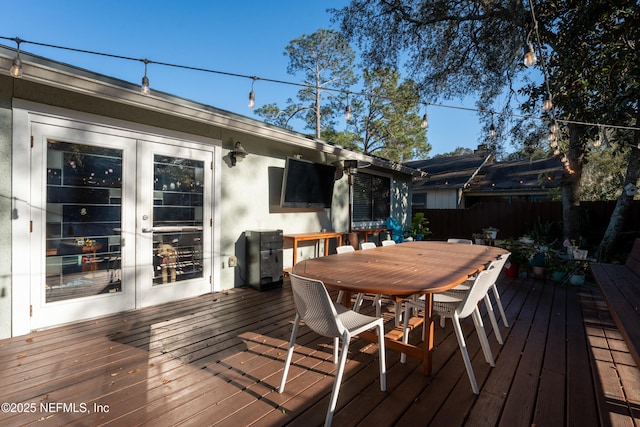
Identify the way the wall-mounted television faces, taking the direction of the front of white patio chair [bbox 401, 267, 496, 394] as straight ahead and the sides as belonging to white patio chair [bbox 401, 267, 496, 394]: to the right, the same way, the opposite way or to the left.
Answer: the opposite way

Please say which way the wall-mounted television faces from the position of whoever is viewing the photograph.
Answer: facing the viewer and to the right of the viewer

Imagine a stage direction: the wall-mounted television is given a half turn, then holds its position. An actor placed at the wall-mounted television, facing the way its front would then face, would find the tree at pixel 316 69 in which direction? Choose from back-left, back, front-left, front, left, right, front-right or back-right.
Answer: front-right

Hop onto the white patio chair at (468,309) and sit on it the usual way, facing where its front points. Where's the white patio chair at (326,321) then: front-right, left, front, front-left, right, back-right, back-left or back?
left

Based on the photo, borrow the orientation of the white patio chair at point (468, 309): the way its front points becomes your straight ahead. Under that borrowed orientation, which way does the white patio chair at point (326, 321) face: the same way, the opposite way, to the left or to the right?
to the right

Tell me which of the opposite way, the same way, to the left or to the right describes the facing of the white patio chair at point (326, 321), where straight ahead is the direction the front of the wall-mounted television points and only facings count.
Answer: to the left

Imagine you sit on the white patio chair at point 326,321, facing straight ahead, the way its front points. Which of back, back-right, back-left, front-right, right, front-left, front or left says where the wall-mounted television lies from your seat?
front-left

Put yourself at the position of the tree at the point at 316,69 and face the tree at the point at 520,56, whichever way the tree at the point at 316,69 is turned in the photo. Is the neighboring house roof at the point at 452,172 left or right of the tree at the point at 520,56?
left

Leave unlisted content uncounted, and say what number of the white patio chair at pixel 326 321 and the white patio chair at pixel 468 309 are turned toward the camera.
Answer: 0

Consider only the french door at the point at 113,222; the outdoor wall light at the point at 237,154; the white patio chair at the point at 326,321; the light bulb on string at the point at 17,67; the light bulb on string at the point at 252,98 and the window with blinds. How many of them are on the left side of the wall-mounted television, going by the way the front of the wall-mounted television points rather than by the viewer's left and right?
1

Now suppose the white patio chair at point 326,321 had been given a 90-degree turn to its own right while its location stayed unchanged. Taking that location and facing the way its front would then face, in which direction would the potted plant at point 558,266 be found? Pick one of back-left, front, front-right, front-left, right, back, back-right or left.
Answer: left

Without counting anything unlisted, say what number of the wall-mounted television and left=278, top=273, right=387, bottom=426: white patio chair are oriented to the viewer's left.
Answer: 0

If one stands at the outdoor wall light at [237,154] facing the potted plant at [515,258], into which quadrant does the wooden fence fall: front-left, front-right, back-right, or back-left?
front-left

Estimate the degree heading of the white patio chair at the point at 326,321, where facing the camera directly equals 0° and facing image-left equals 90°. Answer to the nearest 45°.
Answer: approximately 225°

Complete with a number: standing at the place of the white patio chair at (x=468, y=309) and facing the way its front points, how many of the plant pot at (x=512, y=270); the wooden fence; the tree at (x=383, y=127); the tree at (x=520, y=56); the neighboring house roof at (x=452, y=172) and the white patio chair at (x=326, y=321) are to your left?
1

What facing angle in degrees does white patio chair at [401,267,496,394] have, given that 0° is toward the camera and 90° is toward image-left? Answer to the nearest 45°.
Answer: approximately 135°

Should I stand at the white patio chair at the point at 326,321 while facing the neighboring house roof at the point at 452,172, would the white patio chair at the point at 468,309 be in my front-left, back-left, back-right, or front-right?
front-right

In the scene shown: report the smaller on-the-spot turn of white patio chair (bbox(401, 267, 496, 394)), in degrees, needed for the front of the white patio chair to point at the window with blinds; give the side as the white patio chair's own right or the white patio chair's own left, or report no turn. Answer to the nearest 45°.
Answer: approximately 45° to the white patio chair's own right

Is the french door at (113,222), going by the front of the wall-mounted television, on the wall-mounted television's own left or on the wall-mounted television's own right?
on the wall-mounted television's own right

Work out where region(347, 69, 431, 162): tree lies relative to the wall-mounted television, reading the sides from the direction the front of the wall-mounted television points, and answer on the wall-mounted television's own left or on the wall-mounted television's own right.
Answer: on the wall-mounted television's own left
